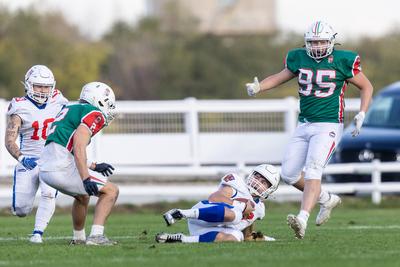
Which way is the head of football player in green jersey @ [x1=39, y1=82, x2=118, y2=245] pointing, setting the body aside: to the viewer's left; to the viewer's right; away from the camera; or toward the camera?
to the viewer's right

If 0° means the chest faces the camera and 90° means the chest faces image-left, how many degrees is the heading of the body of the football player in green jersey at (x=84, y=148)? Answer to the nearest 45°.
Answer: approximately 270°

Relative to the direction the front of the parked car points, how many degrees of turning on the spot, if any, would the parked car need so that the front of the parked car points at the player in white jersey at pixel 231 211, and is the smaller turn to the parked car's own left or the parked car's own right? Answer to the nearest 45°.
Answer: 0° — it already faces them

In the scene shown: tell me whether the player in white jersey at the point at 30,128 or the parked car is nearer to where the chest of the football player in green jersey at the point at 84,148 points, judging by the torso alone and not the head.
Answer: the parked car

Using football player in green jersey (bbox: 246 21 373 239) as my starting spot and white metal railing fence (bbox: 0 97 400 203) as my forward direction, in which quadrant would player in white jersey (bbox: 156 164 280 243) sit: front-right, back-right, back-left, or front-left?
back-left

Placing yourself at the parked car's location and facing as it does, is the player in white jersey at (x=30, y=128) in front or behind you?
in front
